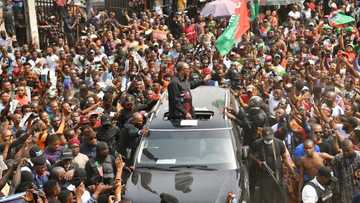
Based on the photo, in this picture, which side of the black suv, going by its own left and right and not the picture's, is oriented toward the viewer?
front

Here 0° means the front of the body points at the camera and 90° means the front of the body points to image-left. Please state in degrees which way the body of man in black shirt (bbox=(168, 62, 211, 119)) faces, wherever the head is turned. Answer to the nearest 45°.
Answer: approximately 315°

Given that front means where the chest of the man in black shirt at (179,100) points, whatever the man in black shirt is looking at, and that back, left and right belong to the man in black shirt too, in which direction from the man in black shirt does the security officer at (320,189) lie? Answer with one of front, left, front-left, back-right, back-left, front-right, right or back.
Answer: front

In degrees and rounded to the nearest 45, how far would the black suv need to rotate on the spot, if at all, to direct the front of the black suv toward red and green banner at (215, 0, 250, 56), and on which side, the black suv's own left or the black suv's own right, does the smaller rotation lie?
approximately 180°

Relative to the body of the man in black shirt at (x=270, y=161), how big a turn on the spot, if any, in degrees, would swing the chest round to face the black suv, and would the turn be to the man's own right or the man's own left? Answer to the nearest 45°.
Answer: approximately 45° to the man's own right

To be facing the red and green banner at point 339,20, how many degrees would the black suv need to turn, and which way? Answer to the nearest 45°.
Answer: approximately 135° to its left

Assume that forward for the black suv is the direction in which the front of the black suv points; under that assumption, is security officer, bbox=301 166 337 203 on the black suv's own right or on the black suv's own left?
on the black suv's own left
